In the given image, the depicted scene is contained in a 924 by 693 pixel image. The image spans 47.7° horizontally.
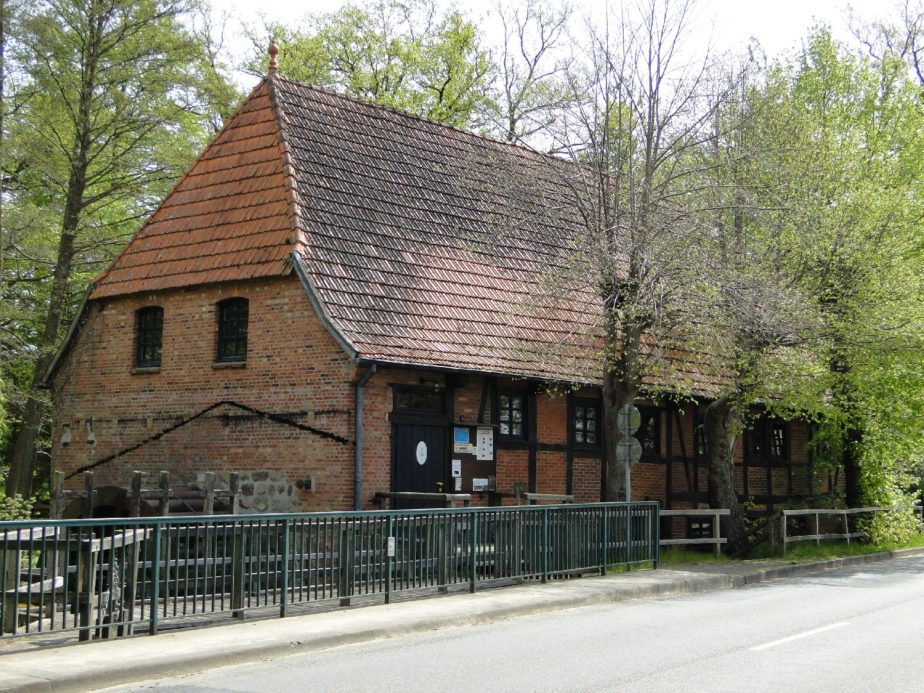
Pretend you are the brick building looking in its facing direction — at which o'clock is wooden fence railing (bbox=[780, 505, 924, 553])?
The wooden fence railing is roughly at 10 o'clock from the brick building.

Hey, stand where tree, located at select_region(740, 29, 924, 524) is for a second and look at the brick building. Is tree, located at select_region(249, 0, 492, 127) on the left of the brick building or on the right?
right

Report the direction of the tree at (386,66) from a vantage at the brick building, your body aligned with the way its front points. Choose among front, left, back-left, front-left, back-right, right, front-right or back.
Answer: back-left

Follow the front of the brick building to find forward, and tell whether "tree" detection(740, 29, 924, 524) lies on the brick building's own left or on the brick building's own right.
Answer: on the brick building's own left

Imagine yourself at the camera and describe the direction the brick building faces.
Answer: facing the viewer and to the right of the viewer

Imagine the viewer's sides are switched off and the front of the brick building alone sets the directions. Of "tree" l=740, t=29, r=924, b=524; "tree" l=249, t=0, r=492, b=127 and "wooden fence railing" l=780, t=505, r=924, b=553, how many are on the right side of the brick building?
0

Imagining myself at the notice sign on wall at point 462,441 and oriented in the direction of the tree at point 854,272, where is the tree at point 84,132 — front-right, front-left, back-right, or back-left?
back-left
